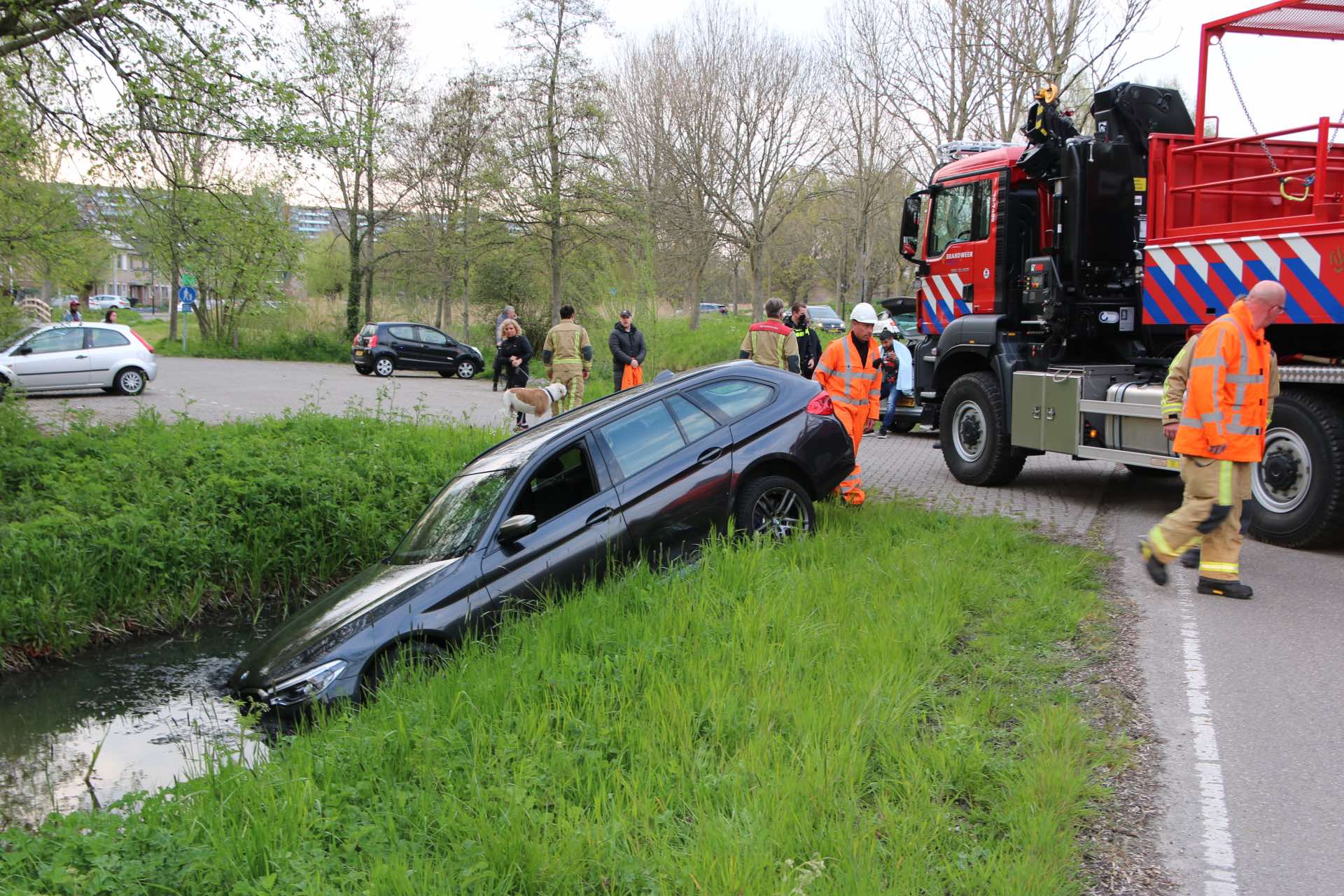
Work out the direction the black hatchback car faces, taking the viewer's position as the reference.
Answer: facing away from the viewer and to the right of the viewer

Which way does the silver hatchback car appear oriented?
to the viewer's left

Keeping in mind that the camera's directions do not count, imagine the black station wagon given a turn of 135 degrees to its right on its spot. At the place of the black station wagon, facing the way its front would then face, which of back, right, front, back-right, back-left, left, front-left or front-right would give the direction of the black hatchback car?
front

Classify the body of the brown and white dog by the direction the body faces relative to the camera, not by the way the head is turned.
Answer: to the viewer's right

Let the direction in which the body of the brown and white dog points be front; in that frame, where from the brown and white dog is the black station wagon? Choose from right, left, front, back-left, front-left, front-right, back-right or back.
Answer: right

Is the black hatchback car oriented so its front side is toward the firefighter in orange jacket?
no

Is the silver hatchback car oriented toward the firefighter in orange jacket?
no

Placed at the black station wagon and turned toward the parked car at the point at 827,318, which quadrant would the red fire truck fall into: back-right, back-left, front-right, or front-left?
front-right

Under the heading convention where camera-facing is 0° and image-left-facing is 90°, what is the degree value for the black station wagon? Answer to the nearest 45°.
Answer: approximately 45°
